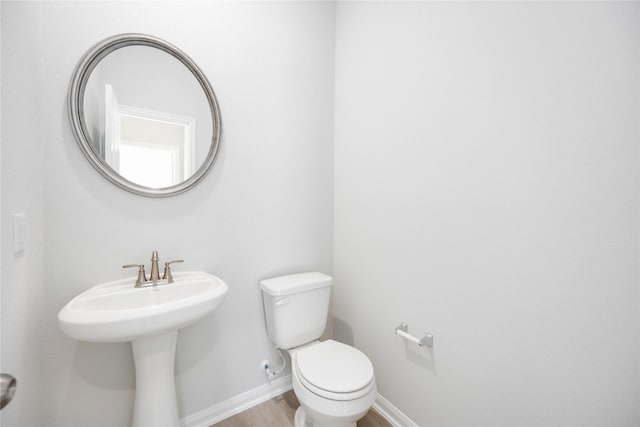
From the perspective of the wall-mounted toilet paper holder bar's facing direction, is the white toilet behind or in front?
in front

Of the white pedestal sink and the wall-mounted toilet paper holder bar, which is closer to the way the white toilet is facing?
the wall-mounted toilet paper holder bar

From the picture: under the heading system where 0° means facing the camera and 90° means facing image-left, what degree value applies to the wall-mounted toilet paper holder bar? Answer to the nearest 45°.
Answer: approximately 45°

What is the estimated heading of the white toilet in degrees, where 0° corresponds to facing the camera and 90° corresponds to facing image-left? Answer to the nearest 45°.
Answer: approximately 315°

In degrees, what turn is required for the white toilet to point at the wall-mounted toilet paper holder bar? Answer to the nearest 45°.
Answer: approximately 45° to its left

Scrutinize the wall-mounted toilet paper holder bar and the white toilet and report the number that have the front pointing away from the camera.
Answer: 0

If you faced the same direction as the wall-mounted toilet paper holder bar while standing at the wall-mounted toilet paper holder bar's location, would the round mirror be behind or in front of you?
in front

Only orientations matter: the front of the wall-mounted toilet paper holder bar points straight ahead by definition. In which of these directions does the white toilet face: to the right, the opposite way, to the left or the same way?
to the left

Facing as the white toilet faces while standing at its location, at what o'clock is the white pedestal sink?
The white pedestal sink is roughly at 4 o'clock from the white toilet.
